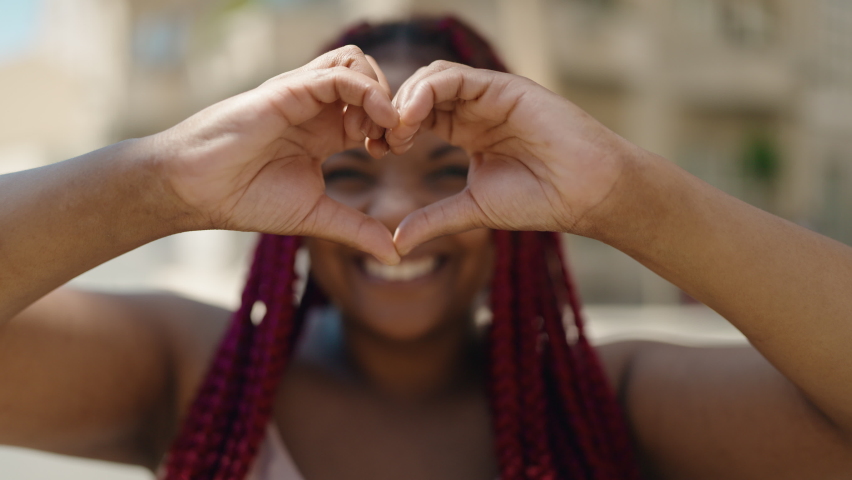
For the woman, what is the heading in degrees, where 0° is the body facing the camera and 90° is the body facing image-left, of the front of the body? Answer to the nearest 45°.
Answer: approximately 0°
